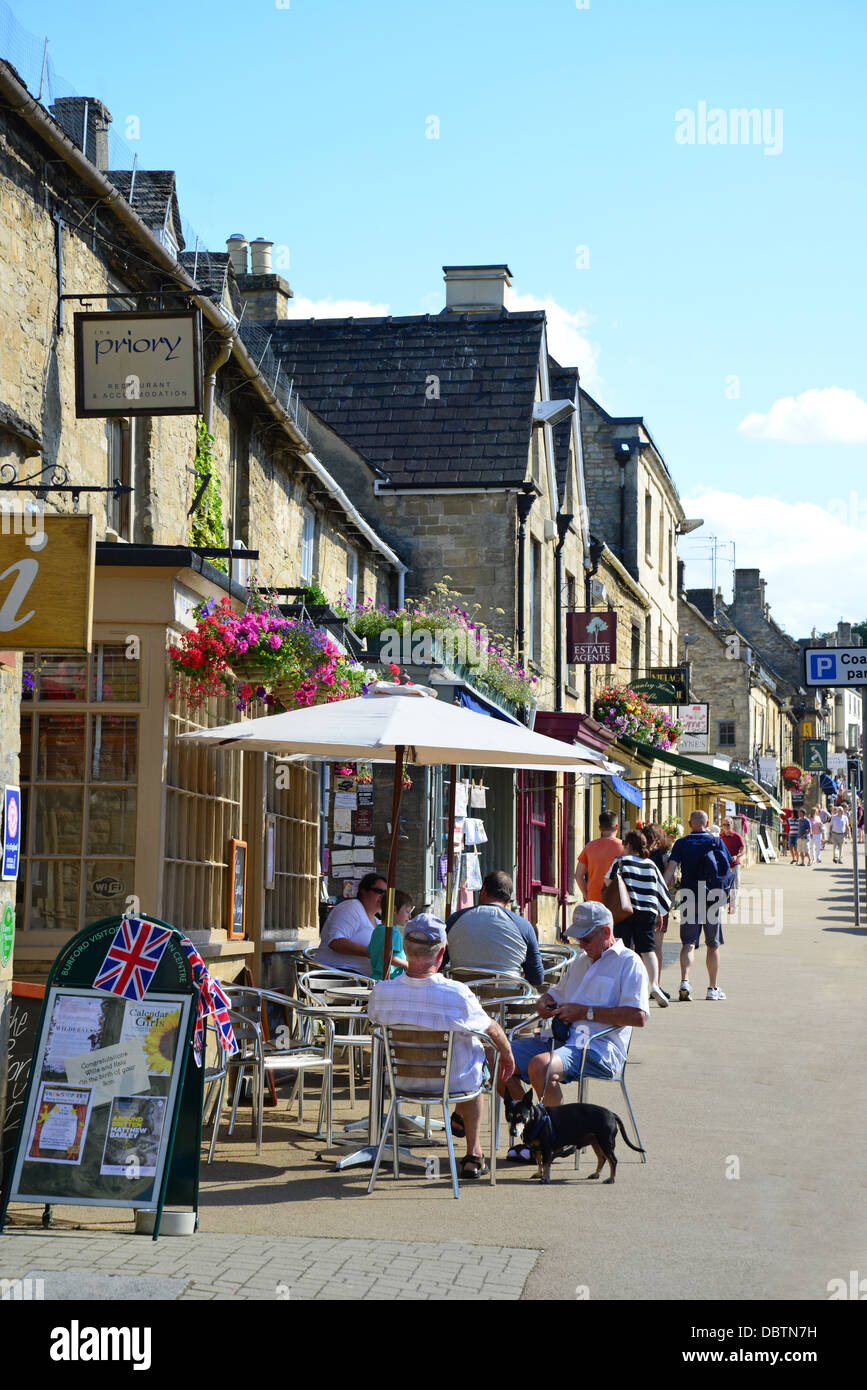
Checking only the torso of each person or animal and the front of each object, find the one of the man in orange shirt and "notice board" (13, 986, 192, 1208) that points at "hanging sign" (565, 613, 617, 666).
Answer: the man in orange shirt

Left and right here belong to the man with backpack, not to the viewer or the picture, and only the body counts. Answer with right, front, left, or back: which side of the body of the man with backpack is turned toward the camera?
back

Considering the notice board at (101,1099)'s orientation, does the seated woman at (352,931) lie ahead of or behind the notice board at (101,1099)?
behind

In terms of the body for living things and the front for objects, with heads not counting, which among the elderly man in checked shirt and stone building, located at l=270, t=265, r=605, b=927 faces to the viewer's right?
the stone building

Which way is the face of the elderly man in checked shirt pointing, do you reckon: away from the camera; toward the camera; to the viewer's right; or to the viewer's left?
away from the camera

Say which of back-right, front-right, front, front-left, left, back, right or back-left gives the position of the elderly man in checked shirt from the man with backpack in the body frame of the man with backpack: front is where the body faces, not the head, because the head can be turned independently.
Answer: back

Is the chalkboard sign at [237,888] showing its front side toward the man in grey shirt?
yes

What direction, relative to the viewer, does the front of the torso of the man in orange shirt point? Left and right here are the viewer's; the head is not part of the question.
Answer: facing away from the viewer

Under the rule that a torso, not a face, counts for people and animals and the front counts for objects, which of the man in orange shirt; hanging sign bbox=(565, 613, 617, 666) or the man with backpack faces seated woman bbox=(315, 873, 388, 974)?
the hanging sign

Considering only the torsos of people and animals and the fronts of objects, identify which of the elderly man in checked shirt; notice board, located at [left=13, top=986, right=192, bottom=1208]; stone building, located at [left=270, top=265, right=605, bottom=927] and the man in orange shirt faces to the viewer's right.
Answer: the stone building

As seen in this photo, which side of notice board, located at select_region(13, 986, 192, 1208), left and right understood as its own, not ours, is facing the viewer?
front

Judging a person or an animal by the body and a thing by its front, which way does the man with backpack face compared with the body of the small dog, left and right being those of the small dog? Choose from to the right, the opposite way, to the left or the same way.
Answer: to the right

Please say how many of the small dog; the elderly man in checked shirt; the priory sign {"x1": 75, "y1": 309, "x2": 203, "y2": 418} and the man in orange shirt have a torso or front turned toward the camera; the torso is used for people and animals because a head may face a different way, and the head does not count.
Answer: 1

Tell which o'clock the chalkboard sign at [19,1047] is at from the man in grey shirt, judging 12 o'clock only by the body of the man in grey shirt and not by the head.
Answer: The chalkboard sign is roughly at 7 o'clock from the man in grey shirt.

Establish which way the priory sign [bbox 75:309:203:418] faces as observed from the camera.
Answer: facing the viewer

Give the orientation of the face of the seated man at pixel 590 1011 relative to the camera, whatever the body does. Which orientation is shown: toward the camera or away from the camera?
toward the camera

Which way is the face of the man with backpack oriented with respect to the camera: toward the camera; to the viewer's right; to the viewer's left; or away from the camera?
away from the camera

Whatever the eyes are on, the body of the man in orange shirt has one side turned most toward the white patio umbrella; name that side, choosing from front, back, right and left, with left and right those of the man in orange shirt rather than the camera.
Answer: back
